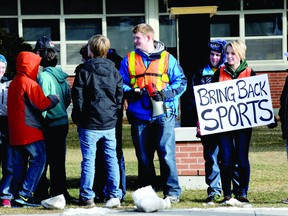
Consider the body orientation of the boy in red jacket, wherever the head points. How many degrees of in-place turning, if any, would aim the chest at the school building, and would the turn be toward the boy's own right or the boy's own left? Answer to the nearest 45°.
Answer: approximately 45° to the boy's own left

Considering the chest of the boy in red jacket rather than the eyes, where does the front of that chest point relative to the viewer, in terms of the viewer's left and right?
facing away from the viewer and to the right of the viewer
